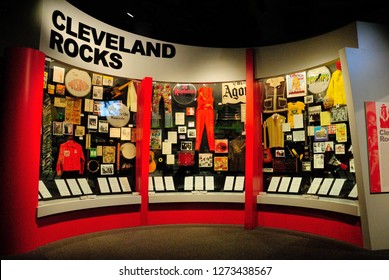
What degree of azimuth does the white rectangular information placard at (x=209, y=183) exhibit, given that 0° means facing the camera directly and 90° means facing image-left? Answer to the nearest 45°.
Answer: approximately 0°

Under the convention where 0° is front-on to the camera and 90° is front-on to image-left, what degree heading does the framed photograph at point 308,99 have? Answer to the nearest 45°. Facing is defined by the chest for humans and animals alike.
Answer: approximately 0°

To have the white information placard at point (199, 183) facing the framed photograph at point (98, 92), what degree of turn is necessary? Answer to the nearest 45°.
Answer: approximately 90° to its right

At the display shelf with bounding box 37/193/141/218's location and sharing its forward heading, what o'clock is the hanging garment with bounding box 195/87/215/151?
The hanging garment is roughly at 10 o'clock from the display shelf.

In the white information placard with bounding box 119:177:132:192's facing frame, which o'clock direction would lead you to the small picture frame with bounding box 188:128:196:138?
The small picture frame is roughly at 9 o'clock from the white information placard.

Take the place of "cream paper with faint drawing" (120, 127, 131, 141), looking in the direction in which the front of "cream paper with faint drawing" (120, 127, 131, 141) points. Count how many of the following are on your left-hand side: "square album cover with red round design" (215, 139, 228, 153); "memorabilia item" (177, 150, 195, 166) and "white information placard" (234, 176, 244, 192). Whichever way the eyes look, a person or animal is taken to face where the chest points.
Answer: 3

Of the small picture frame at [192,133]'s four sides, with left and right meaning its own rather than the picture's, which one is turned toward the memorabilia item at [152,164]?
right

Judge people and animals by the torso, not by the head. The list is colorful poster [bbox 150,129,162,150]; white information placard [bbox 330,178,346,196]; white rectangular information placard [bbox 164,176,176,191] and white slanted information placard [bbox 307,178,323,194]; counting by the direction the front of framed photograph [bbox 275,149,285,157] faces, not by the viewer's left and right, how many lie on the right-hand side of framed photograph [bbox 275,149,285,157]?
2

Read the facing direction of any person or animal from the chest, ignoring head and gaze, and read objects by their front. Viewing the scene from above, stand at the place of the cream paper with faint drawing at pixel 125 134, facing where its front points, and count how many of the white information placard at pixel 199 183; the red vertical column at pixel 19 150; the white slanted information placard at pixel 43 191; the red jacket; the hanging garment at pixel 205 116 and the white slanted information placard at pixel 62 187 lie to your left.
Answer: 2
